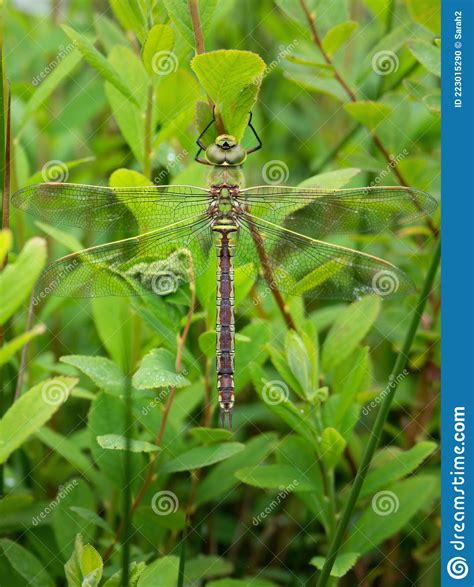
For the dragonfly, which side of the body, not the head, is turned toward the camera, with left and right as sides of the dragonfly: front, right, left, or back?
back
